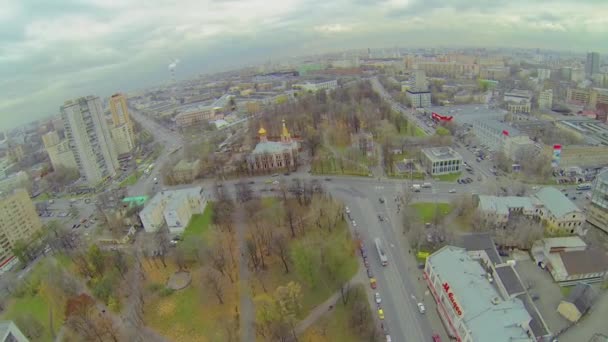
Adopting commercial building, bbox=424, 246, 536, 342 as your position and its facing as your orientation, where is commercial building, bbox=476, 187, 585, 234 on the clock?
The commercial building, bbox=476, 187, 585, 234 is roughly at 5 o'clock from the commercial building, bbox=424, 246, 536, 342.

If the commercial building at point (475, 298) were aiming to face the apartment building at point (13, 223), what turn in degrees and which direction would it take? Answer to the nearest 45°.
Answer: approximately 45° to its right

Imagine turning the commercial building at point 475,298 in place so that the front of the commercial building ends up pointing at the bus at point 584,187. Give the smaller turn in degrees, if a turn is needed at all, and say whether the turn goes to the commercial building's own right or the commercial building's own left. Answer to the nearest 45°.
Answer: approximately 180°

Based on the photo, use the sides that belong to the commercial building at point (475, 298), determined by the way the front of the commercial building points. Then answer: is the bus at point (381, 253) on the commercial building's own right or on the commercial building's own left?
on the commercial building's own right

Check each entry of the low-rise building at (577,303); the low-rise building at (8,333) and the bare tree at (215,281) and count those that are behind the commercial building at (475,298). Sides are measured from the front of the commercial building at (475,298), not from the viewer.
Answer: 1

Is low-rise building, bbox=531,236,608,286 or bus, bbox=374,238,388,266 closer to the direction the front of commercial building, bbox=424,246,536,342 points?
the bus

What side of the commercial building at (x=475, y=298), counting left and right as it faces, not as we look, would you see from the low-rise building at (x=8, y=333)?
front

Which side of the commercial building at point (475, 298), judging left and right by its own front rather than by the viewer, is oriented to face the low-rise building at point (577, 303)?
back

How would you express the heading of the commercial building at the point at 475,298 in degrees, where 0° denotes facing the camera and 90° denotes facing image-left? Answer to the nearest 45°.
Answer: approximately 45°

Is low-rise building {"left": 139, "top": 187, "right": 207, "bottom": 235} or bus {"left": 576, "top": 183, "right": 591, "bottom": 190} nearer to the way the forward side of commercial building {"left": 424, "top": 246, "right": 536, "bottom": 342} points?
the low-rise building

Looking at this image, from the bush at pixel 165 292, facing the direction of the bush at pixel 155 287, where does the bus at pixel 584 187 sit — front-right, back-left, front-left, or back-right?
back-right

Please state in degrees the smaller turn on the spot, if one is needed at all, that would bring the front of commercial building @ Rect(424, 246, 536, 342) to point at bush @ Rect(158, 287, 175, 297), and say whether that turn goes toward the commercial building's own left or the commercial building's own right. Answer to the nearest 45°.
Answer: approximately 45° to the commercial building's own right

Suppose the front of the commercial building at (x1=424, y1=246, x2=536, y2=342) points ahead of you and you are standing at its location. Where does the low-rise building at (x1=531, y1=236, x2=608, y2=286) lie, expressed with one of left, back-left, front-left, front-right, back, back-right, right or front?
back

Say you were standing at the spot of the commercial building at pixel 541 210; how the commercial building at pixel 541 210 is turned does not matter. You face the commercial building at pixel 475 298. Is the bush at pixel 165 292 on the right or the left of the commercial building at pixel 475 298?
right
